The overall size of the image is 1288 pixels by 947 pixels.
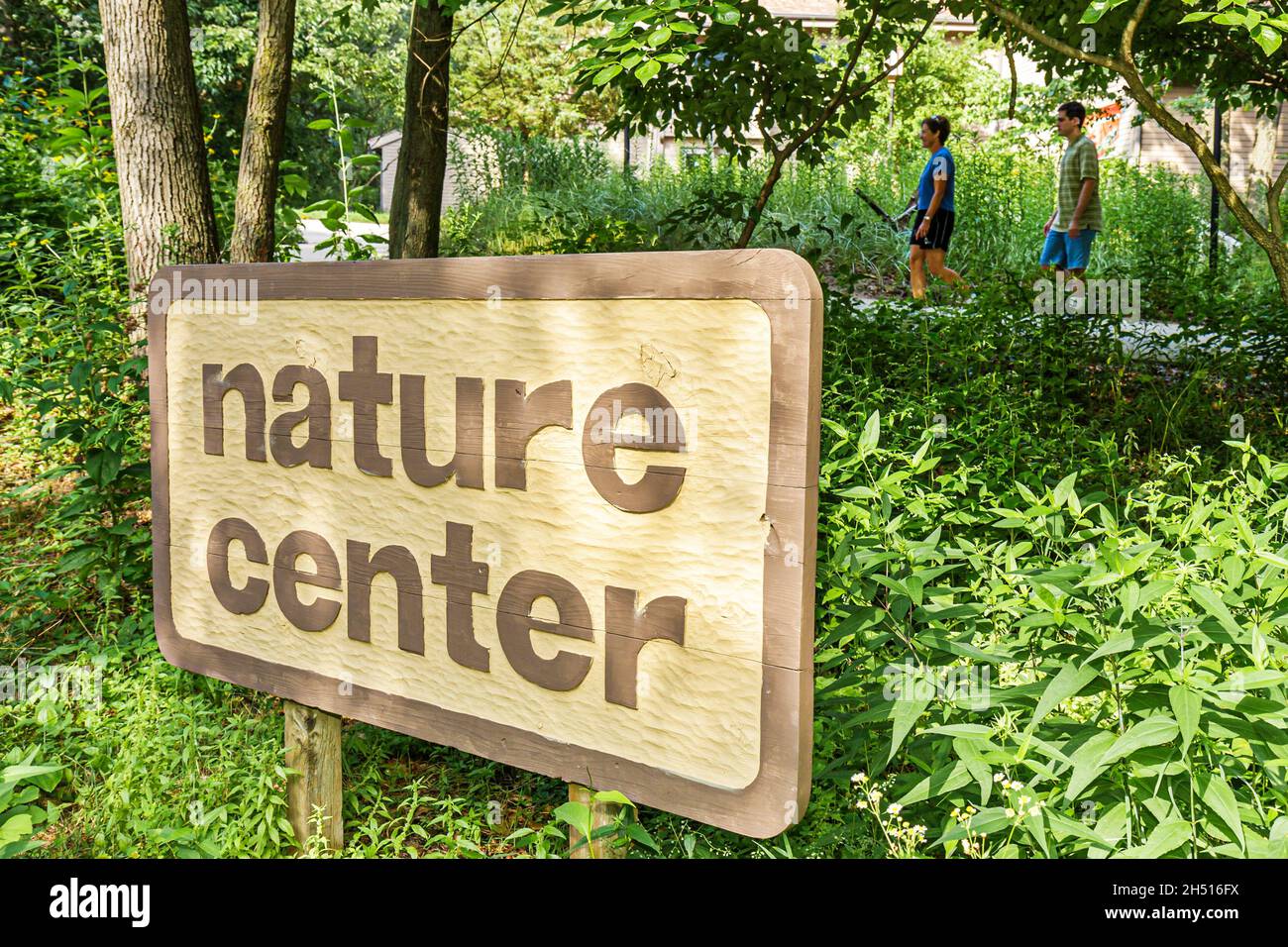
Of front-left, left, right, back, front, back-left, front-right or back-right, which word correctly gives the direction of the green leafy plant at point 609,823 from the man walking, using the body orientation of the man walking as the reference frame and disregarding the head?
left

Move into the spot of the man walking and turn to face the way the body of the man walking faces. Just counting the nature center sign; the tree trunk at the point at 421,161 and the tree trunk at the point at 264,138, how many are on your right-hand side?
0

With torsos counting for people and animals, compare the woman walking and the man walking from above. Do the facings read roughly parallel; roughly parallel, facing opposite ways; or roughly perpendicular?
roughly parallel

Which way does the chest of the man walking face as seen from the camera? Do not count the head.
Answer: to the viewer's left

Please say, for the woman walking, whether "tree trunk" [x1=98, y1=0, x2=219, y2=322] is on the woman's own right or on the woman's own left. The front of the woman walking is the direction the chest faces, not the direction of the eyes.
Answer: on the woman's own left

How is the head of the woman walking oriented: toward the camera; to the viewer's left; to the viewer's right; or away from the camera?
to the viewer's left

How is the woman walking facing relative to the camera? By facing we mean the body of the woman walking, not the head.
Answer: to the viewer's left

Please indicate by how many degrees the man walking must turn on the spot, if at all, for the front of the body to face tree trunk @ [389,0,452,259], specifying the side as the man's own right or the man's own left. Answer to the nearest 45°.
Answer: approximately 45° to the man's own left

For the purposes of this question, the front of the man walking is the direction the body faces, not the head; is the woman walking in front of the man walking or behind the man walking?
in front

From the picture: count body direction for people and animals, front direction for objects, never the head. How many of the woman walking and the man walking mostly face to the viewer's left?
2

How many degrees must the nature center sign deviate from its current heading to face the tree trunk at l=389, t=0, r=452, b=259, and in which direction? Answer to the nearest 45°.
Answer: approximately 135° to its right

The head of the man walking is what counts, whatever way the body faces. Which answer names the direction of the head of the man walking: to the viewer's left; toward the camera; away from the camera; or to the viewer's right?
to the viewer's left

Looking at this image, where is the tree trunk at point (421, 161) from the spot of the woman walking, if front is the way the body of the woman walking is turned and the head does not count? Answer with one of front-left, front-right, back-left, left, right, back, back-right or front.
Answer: front-left

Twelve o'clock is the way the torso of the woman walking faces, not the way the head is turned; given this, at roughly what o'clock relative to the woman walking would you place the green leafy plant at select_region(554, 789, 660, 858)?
The green leafy plant is roughly at 9 o'clock from the woman walking.

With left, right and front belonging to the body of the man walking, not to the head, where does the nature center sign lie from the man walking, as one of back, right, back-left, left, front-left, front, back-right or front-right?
left
